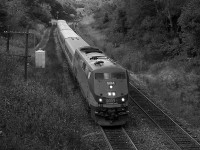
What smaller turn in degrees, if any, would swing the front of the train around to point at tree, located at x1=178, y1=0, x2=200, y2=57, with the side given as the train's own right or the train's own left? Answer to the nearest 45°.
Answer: approximately 135° to the train's own left

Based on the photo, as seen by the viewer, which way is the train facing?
toward the camera

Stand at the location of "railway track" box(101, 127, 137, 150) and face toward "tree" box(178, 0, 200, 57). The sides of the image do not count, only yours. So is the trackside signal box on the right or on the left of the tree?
left

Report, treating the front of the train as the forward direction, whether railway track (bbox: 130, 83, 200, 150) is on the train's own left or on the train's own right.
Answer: on the train's own left
